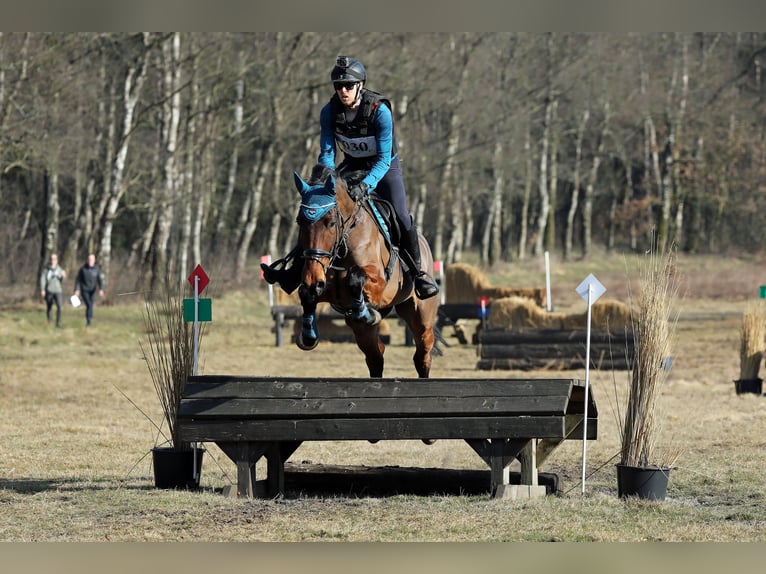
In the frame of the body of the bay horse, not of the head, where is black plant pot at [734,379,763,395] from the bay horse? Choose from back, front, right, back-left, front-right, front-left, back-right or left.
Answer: back

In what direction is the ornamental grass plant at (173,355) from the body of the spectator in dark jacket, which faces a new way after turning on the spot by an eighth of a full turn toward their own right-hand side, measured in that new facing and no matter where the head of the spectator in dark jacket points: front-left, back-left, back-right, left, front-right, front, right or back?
front-left

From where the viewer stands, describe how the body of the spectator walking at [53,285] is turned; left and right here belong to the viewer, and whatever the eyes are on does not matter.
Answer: facing the viewer

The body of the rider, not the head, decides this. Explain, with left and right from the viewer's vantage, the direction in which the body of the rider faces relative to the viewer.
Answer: facing the viewer and to the left of the viewer

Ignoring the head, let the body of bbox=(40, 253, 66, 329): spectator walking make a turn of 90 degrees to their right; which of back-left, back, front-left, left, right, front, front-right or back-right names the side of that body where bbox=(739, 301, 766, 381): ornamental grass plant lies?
back-left

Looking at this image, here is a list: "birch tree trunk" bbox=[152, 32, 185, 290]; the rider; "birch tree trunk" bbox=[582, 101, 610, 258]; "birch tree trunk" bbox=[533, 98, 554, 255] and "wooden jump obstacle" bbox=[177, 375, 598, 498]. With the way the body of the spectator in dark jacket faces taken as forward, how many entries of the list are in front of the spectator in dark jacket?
2

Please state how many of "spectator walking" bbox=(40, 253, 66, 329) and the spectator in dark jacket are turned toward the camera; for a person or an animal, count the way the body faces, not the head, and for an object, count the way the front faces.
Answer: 2

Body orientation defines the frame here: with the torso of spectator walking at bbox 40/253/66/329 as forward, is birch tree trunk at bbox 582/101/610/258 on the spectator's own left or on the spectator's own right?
on the spectator's own left

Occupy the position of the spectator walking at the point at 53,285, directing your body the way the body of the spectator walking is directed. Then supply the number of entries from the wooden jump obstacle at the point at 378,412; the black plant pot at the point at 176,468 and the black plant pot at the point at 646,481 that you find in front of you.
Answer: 3

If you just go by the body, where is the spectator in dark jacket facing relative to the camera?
toward the camera

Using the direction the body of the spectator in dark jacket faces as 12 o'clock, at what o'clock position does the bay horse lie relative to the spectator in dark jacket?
The bay horse is roughly at 12 o'clock from the spectator in dark jacket.
